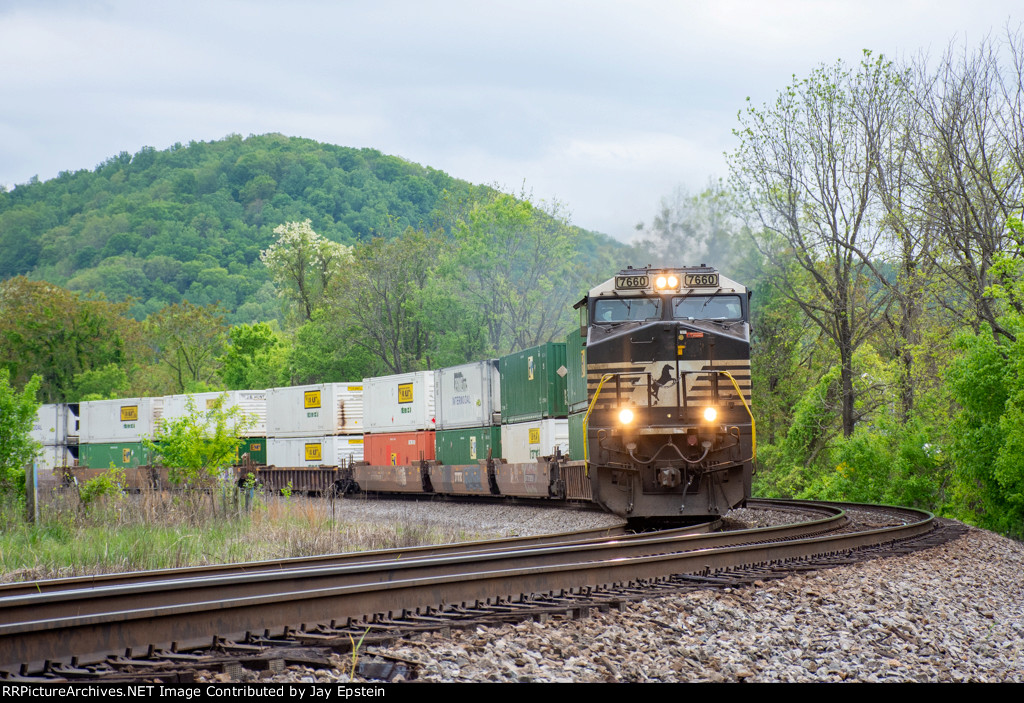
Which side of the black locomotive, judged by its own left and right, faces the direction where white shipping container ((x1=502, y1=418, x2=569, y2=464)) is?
back

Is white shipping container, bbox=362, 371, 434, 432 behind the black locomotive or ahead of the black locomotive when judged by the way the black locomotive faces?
behind

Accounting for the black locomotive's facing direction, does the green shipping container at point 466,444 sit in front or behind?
behind

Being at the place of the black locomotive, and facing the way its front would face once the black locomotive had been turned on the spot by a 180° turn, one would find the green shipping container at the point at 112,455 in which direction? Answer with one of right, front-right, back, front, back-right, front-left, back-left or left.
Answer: front-left

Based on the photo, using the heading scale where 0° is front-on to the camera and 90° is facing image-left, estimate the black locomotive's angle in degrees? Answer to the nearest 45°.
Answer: approximately 0°

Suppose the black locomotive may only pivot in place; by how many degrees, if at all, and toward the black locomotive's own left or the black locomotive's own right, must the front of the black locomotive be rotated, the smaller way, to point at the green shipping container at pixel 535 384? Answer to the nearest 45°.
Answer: approximately 180°

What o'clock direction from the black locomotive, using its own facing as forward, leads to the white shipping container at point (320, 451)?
The white shipping container is roughly at 5 o'clock from the black locomotive.

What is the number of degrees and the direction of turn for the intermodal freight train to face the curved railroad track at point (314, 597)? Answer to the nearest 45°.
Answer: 0° — it already faces it

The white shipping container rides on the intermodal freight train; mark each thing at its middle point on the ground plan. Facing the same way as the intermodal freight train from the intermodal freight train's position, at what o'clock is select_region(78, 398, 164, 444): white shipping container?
The white shipping container is roughly at 5 o'clock from the intermodal freight train.

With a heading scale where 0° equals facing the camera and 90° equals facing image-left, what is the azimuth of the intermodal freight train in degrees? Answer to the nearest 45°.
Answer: approximately 0°
